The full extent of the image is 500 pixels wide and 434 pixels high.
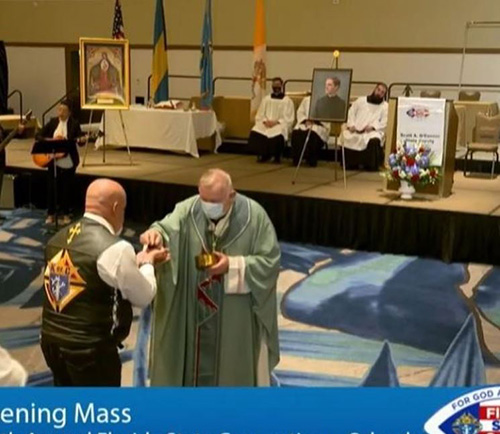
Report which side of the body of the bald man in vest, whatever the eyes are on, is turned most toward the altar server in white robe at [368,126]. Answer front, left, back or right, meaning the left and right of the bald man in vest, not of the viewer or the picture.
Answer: front

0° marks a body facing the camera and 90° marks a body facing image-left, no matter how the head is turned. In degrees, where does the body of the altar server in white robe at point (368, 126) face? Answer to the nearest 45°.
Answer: approximately 45°

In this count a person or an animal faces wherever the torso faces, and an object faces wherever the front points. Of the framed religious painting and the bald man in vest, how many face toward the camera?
1

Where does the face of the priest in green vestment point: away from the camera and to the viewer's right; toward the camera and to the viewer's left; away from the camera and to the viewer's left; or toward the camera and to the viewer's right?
toward the camera and to the viewer's left

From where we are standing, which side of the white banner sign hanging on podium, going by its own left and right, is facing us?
front

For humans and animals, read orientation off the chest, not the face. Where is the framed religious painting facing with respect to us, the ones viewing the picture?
facing the viewer

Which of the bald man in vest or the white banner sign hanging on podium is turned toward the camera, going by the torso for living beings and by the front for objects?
the white banner sign hanging on podium

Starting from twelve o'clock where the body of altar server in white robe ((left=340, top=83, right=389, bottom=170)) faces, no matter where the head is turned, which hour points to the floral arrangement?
The floral arrangement is roughly at 10 o'clock from the altar server in white robe.

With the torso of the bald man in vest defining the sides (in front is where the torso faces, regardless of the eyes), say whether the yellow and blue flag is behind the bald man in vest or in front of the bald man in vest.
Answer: in front

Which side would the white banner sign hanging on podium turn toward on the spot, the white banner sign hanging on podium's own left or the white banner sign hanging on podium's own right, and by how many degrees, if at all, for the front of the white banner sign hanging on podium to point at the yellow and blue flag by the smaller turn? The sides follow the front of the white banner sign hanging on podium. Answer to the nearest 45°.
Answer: approximately 135° to the white banner sign hanging on podium's own right

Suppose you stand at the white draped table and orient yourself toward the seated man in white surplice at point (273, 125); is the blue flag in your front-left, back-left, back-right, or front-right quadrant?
front-left

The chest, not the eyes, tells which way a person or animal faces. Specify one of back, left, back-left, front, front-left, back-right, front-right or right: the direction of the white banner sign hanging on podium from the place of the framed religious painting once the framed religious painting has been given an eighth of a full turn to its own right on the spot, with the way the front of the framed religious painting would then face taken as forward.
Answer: left

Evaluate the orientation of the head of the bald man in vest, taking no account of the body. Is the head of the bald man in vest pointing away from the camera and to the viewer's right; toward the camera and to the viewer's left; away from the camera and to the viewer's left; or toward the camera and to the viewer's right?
away from the camera and to the viewer's right

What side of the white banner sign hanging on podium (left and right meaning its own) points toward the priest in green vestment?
front

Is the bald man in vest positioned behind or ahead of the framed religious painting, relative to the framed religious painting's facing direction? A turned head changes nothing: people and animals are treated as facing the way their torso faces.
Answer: ahead

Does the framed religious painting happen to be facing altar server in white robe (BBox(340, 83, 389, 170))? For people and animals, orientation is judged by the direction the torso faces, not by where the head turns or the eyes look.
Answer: no

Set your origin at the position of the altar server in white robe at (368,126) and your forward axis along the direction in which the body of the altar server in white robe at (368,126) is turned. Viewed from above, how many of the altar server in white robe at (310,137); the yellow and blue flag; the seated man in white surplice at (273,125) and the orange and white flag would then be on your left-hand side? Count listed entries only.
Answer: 0

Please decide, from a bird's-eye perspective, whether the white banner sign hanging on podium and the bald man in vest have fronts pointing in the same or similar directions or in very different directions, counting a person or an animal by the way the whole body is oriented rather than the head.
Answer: very different directions
